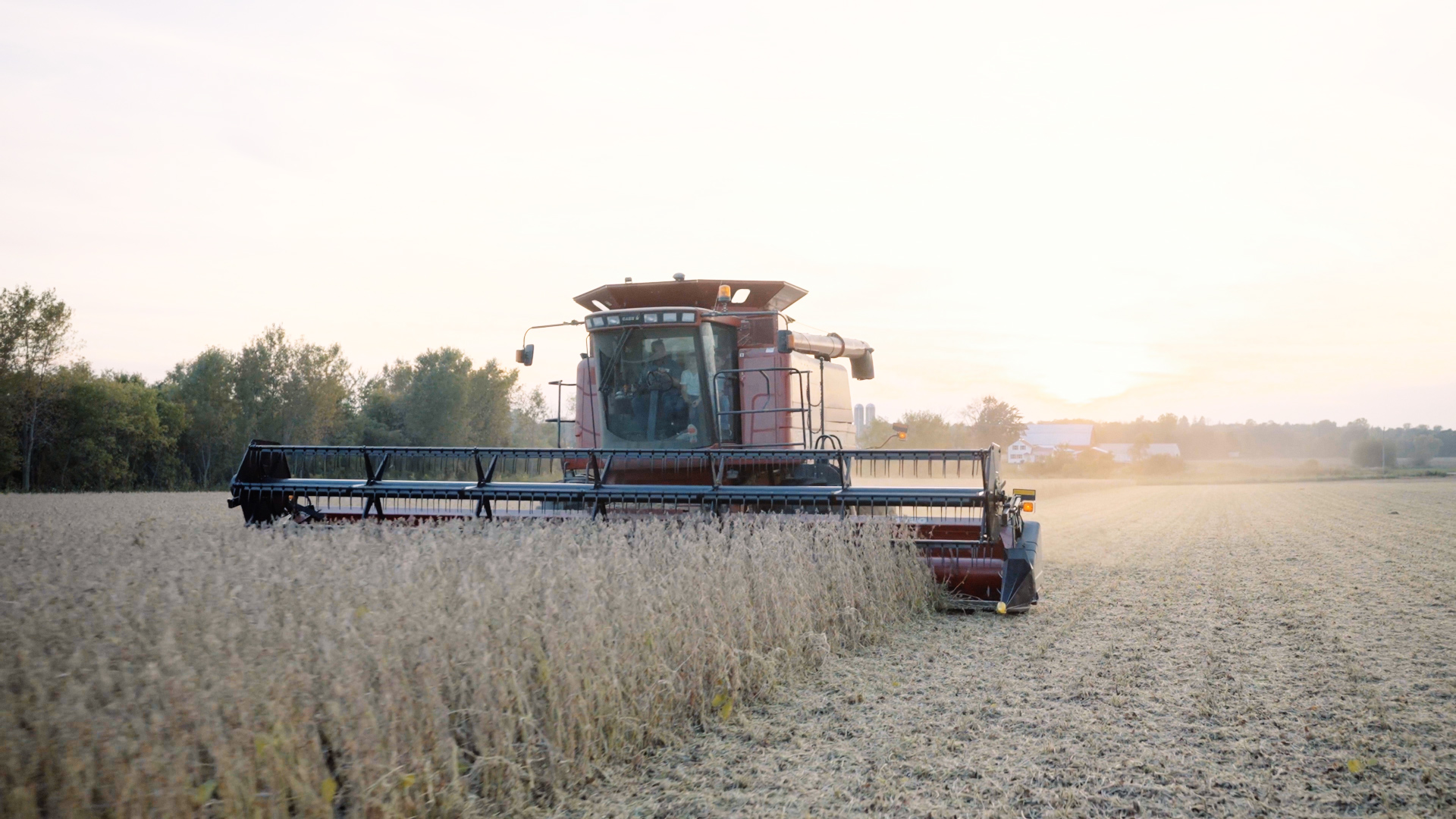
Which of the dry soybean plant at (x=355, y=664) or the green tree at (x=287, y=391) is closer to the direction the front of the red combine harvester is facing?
the dry soybean plant

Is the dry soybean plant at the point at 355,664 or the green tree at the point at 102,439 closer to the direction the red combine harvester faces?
the dry soybean plant

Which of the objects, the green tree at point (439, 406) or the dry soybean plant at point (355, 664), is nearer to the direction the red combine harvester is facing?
the dry soybean plant

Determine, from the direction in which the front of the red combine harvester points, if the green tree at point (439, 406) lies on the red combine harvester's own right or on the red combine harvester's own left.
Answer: on the red combine harvester's own right

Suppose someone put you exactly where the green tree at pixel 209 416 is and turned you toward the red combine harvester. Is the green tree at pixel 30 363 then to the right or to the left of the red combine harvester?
right

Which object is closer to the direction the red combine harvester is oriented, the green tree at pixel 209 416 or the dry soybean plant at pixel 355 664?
the dry soybean plant

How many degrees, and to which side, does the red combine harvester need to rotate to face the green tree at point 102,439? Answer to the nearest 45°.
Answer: approximately 90° to its right

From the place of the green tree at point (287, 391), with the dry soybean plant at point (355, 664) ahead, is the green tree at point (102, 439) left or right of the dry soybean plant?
right

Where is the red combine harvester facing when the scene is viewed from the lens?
facing the viewer and to the left of the viewer

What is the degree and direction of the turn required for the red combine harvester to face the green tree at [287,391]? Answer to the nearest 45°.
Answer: approximately 90° to its right
